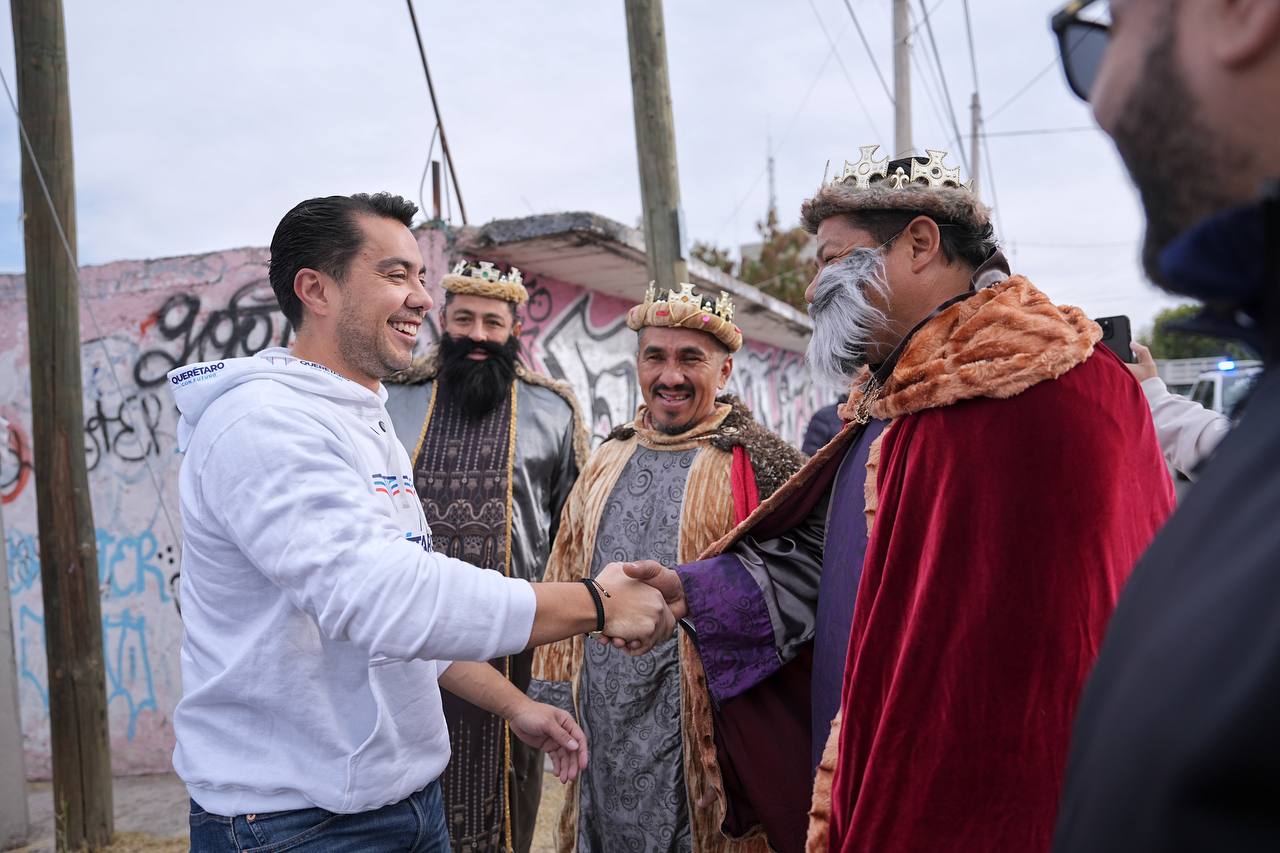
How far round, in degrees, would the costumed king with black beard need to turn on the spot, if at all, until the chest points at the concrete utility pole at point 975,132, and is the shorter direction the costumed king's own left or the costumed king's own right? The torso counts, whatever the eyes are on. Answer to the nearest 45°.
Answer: approximately 135° to the costumed king's own left

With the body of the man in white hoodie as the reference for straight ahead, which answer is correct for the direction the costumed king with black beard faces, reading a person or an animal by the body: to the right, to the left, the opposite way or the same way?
to the right

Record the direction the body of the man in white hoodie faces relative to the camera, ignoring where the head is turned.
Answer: to the viewer's right

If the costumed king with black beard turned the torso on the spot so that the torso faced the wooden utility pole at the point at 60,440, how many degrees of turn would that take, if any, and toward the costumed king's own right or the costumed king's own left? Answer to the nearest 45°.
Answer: approximately 90° to the costumed king's own right

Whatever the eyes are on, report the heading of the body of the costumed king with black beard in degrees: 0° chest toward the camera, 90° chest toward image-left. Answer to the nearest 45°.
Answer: approximately 0°

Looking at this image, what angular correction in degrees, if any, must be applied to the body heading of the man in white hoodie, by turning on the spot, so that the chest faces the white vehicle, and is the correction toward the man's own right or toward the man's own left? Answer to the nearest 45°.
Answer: approximately 45° to the man's own left

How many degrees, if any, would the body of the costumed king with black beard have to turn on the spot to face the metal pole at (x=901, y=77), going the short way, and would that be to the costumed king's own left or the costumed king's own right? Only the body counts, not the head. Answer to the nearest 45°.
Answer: approximately 135° to the costumed king's own left

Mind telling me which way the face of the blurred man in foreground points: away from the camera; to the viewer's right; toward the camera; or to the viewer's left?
to the viewer's left

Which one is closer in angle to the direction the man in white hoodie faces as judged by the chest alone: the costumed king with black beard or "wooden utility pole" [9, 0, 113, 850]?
the costumed king with black beard

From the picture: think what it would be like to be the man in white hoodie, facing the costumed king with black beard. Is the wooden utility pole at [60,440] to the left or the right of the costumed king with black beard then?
left

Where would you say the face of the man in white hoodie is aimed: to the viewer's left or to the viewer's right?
to the viewer's right
